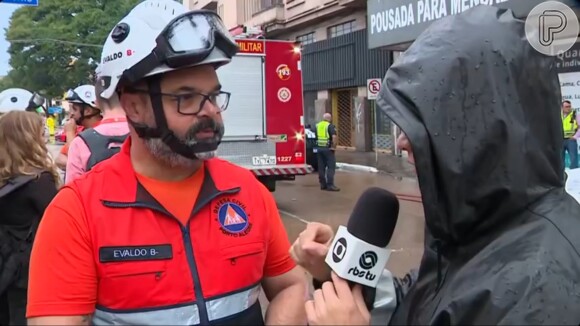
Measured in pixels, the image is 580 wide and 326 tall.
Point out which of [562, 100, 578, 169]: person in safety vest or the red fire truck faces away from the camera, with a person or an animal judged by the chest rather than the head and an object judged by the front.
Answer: the red fire truck

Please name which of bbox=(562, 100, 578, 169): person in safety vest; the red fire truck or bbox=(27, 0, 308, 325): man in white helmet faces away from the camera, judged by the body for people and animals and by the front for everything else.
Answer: the red fire truck

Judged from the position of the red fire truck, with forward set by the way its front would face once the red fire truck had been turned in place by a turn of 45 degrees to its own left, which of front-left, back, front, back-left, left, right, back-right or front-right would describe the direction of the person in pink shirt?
back-left

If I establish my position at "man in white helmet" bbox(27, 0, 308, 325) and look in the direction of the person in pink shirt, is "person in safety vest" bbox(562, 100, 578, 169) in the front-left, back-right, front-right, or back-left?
front-right

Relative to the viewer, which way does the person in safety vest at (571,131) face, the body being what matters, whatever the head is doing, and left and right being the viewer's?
facing the viewer and to the left of the viewer

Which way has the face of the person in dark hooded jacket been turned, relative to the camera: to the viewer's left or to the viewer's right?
to the viewer's left

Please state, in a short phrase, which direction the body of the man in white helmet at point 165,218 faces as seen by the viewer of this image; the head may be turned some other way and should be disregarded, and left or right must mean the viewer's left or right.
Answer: facing the viewer and to the right of the viewer

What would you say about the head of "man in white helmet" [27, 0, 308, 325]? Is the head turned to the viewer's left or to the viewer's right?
to the viewer's right

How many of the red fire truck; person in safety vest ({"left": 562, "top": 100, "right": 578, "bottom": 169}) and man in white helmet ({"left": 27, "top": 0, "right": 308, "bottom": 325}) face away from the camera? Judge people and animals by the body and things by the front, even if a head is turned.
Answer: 1

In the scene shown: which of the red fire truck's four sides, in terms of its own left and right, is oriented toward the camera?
back

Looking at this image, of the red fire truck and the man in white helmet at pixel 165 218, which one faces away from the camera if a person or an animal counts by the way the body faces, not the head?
the red fire truck

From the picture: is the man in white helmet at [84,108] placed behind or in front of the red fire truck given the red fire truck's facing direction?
behind

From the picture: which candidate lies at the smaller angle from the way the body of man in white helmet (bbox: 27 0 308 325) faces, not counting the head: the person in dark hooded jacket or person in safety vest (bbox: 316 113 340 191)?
the person in dark hooded jacket

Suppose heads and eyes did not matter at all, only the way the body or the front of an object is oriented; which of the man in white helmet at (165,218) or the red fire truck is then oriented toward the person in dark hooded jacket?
the man in white helmet
